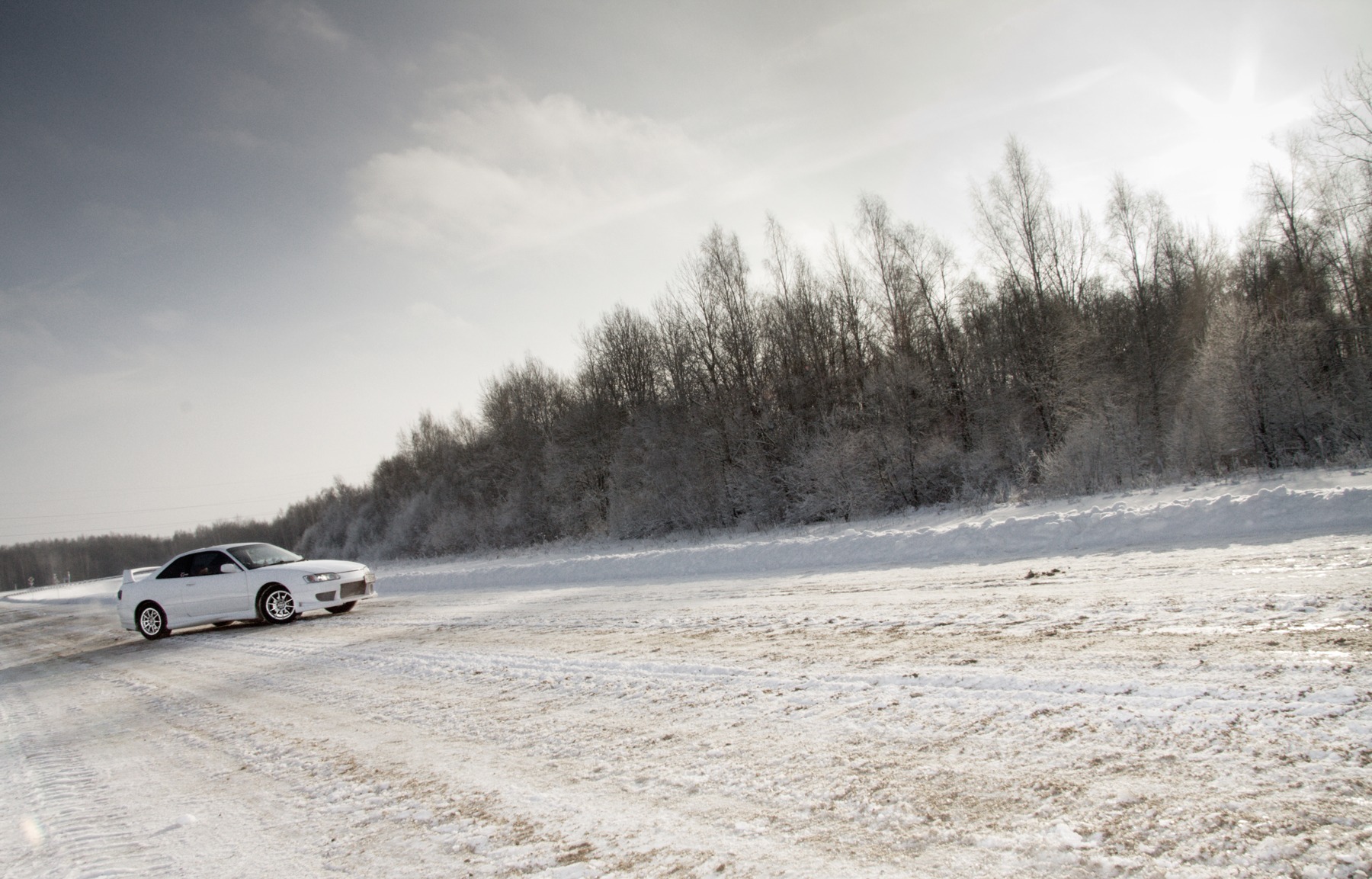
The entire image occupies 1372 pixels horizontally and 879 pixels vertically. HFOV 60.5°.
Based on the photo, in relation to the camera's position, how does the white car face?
facing the viewer and to the right of the viewer
